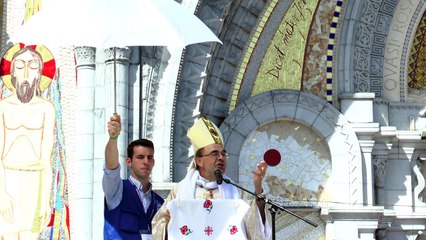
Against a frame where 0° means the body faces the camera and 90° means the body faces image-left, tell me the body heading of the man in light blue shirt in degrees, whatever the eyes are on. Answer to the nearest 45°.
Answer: approximately 315°

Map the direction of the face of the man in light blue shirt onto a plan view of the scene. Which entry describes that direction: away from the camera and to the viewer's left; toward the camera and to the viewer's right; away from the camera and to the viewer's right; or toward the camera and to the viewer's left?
toward the camera and to the viewer's right

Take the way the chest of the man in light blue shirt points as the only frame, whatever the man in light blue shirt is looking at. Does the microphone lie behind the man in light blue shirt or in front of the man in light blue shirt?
in front
